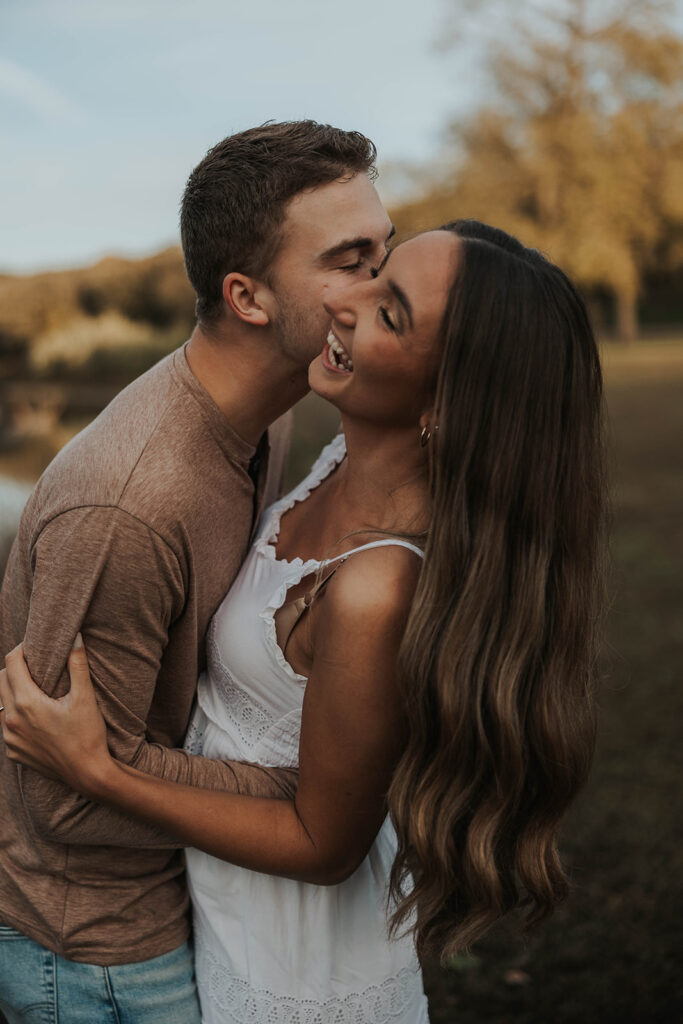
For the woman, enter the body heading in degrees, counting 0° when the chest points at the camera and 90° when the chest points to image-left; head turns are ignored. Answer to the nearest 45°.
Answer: approximately 90°

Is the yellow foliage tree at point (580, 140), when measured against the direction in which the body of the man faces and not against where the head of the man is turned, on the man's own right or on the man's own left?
on the man's own left

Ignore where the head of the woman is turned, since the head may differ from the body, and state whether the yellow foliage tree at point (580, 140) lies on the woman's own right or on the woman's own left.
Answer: on the woman's own right

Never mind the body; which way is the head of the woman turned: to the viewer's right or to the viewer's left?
to the viewer's left

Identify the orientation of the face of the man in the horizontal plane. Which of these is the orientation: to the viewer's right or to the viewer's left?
to the viewer's right

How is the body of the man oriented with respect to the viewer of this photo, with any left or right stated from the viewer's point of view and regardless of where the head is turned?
facing to the right of the viewer

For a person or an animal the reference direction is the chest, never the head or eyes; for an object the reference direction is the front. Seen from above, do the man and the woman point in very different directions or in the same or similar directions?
very different directions
